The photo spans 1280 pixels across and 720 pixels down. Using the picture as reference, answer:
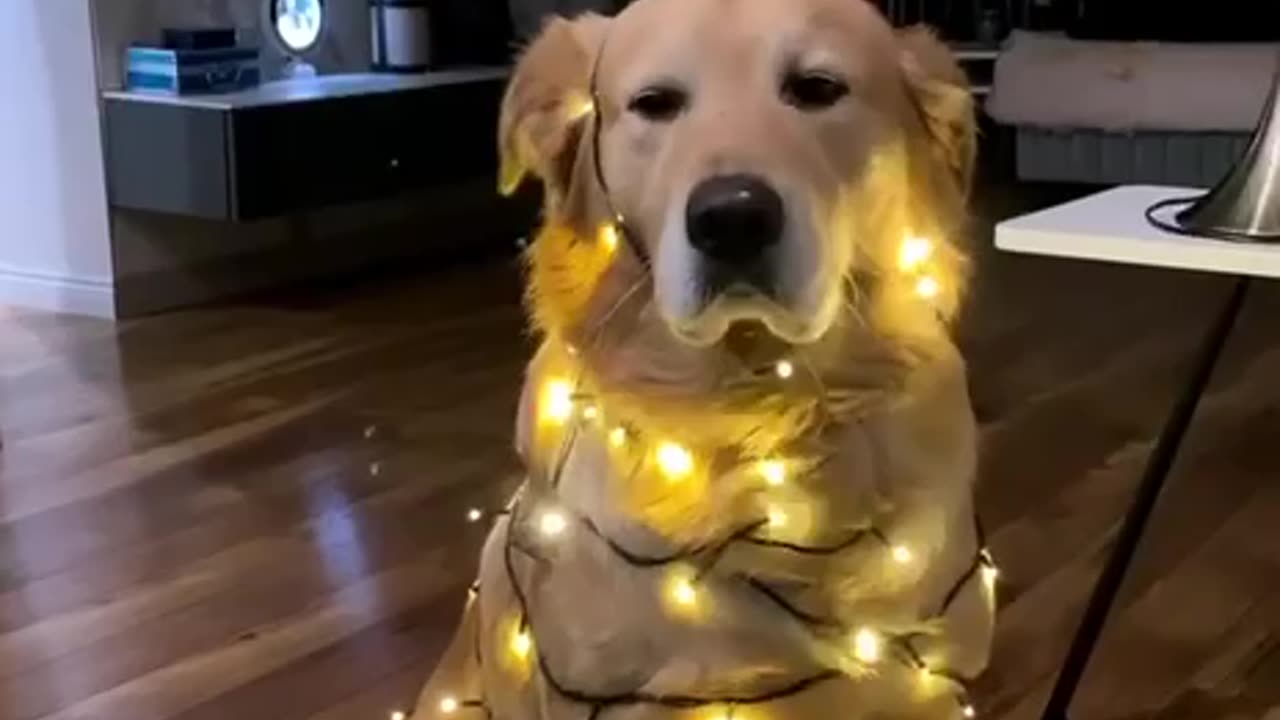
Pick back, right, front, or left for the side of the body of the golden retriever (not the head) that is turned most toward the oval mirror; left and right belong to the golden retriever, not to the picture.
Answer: back

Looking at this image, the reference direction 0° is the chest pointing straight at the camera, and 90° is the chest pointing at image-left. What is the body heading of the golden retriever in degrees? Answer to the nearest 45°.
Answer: approximately 0°

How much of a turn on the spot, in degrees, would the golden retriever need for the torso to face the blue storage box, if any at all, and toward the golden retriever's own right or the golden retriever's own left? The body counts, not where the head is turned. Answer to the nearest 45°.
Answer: approximately 135° to the golden retriever's own right
